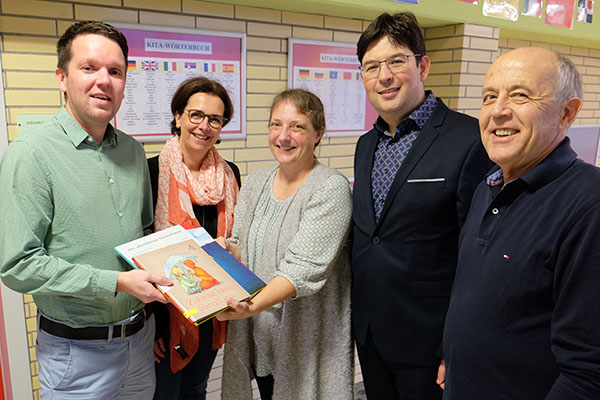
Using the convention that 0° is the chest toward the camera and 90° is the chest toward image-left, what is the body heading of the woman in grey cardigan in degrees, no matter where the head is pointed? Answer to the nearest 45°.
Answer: approximately 45°

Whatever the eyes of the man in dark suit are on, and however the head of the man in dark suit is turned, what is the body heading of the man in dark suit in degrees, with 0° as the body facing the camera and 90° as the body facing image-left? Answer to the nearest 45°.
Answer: approximately 45°

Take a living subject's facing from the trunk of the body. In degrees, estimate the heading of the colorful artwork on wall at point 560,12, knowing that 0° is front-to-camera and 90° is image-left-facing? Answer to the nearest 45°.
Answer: approximately 0°

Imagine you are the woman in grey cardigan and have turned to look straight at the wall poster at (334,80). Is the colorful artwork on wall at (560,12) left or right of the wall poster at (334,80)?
right

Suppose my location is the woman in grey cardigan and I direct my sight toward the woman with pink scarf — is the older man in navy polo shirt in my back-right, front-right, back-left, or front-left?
back-left

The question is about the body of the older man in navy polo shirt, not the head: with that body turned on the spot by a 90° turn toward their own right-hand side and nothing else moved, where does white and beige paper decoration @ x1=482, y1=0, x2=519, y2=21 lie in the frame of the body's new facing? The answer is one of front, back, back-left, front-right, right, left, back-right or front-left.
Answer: front-right

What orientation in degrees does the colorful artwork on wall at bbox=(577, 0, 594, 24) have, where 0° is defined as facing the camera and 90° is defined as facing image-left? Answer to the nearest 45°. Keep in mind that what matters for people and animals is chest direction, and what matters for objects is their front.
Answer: approximately 0°
